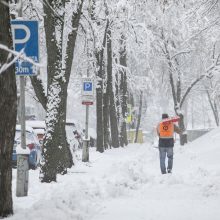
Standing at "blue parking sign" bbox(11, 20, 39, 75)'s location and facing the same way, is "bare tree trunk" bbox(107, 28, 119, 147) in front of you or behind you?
behind

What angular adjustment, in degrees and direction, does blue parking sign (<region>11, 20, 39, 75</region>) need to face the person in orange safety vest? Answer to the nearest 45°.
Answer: approximately 135° to its left

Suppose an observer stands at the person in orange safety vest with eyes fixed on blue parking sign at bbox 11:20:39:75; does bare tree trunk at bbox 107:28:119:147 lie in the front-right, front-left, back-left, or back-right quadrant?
back-right

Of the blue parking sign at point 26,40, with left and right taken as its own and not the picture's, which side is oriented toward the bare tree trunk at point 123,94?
back

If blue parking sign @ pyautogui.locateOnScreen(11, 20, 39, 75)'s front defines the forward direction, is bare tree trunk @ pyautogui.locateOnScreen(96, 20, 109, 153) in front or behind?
behind

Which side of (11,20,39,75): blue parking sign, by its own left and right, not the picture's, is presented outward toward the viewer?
front

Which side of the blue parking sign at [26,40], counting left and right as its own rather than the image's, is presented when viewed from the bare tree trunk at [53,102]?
back

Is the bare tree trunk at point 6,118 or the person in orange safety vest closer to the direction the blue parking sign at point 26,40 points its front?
the bare tree trunk
